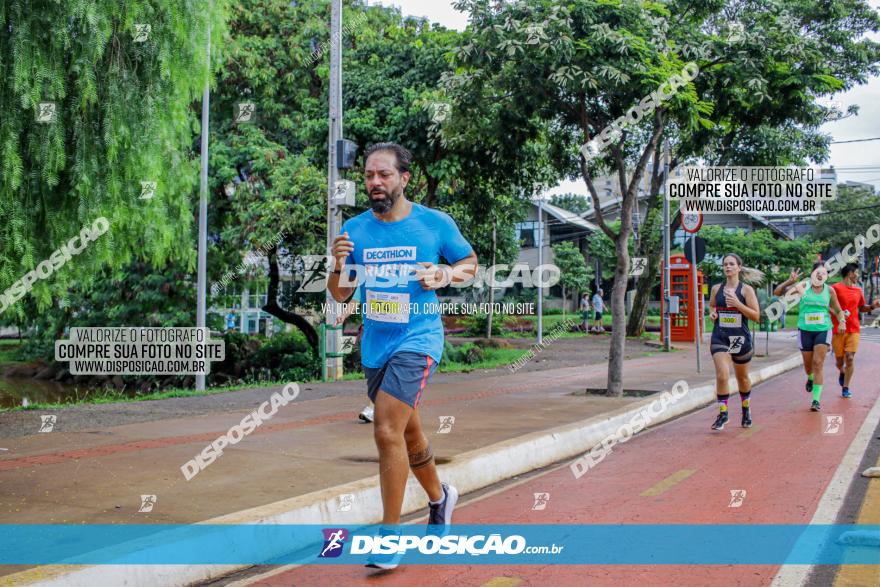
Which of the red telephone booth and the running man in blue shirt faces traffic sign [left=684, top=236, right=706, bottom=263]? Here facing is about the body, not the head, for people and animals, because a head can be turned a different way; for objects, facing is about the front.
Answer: the red telephone booth

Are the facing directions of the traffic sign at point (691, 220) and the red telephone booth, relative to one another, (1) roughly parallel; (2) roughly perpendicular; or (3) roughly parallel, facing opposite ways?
roughly parallel

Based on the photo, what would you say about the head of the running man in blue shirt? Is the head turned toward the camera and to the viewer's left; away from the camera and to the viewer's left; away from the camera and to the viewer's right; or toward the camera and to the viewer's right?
toward the camera and to the viewer's left

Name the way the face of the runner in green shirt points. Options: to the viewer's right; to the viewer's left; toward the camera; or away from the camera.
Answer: toward the camera

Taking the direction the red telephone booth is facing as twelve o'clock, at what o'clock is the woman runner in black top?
The woman runner in black top is roughly at 12 o'clock from the red telephone booth.

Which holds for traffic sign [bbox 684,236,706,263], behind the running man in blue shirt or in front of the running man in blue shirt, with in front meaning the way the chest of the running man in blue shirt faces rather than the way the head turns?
behind

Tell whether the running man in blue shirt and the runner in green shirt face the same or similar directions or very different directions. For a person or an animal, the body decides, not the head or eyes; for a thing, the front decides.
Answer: same or similar directions

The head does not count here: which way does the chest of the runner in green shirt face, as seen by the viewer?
toward the camera

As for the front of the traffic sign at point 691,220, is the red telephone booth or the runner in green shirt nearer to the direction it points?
the runner in green shirt

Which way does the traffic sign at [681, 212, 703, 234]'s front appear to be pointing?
toward the camera

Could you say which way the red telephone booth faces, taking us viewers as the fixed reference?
facing the viewer
